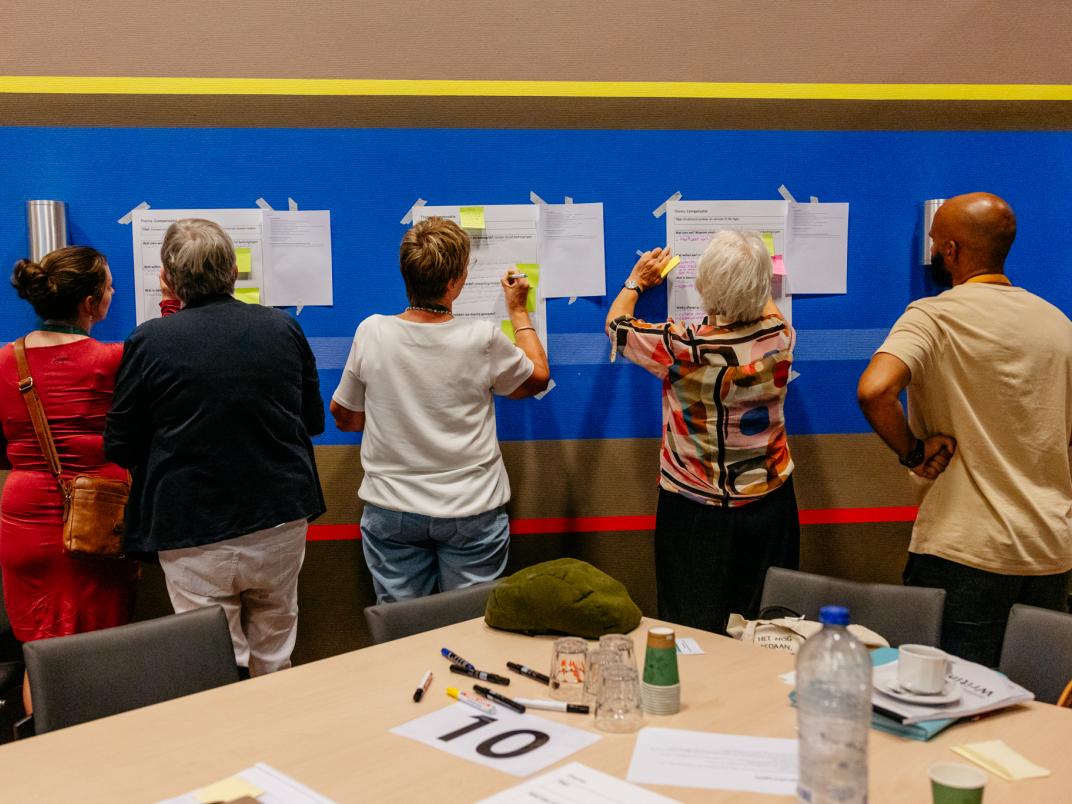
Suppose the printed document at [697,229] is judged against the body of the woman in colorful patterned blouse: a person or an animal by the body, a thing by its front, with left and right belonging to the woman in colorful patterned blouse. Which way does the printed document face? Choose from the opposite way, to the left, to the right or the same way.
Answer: the opposite way

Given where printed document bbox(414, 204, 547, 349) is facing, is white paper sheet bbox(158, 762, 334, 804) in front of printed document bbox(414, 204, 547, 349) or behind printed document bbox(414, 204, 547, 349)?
in front

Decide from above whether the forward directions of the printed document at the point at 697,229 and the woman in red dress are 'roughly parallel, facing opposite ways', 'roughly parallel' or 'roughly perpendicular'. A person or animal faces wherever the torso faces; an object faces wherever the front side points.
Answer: roughly parallel, facing opposite ways

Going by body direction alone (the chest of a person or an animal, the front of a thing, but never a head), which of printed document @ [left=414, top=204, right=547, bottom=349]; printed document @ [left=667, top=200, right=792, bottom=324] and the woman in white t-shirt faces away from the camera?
the woman in white t-shirt

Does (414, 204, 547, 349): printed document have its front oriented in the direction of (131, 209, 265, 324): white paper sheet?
no

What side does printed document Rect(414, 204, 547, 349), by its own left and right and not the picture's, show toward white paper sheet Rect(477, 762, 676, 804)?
front

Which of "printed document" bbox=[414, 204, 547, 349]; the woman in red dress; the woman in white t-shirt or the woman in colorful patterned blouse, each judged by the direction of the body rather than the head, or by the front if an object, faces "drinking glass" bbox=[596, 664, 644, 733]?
the printed document

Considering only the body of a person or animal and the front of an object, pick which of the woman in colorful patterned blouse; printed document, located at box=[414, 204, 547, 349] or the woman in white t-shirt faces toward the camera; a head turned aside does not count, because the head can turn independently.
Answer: the printed document

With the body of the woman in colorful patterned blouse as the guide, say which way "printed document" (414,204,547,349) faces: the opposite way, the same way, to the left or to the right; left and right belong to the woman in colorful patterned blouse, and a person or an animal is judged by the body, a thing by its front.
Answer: the opposite way

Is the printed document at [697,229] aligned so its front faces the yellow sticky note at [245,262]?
no

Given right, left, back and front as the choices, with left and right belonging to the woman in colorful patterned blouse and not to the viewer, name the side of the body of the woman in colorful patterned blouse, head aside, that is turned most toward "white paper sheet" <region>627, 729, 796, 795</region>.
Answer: back

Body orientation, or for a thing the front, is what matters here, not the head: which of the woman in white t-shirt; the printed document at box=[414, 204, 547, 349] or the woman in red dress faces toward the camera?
the printed document

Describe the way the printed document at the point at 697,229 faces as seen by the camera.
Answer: facing the viewer

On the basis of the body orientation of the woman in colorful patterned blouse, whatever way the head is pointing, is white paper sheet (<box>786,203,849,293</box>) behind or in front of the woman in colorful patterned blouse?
in front

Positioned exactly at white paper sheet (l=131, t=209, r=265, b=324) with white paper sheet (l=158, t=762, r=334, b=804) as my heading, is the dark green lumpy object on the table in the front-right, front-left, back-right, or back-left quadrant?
front-left

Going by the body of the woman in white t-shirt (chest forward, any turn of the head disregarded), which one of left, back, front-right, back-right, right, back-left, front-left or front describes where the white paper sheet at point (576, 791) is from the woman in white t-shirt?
back

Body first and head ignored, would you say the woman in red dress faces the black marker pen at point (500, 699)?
no

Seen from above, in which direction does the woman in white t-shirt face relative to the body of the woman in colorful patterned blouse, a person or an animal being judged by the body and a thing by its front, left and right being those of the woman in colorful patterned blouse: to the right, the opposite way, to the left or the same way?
the same way

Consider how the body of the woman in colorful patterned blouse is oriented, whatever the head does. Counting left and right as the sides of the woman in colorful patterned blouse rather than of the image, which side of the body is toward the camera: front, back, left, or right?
back

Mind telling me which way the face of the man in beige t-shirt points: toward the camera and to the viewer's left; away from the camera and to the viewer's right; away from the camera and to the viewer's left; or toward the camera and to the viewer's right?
away from the camera and to the viewer's left

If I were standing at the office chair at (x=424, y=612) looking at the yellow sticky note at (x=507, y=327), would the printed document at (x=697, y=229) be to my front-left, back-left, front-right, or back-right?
front-right
